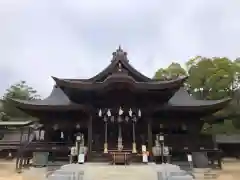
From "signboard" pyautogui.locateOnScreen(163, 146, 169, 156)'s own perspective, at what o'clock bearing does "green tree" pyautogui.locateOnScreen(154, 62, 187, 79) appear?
The green tree is roughly at 6 o'clock from the signboard.

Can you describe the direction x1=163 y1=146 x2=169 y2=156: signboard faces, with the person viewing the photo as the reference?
facing the viewer

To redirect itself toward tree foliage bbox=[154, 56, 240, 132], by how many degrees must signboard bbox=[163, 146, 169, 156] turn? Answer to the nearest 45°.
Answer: approximately 180°
